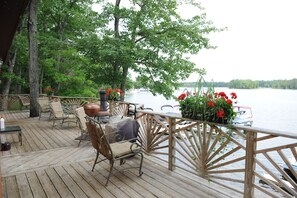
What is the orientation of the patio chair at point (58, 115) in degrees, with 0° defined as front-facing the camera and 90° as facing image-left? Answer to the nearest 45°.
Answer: approximately 225°

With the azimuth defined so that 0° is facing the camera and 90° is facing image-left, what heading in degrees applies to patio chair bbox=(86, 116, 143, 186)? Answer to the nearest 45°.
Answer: approximately 225°

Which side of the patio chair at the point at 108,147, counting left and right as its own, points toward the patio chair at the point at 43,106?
left

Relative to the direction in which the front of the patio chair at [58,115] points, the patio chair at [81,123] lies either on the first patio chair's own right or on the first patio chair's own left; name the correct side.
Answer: on the first patio chair's own right

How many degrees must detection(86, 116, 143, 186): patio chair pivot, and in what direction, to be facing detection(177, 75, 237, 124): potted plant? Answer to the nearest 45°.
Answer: approximately 45° to its right
